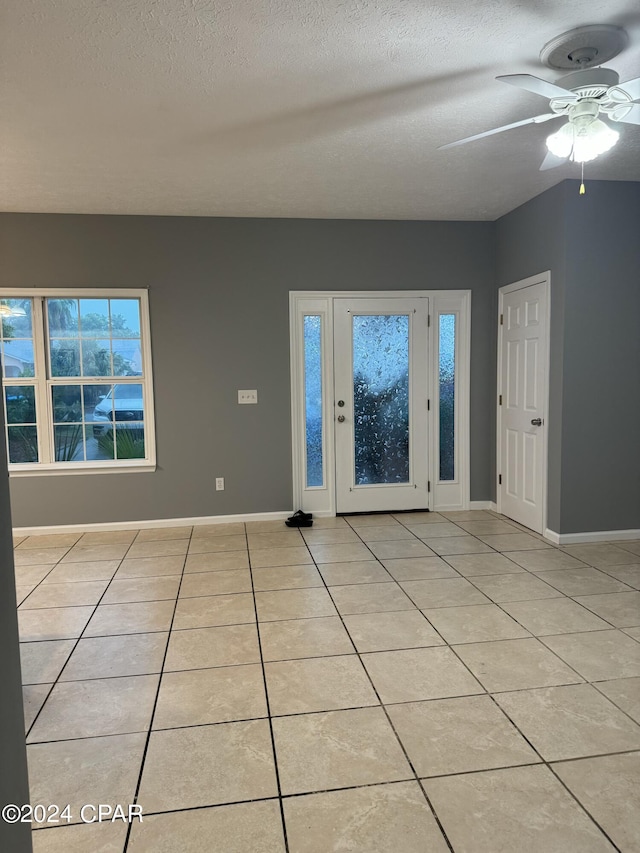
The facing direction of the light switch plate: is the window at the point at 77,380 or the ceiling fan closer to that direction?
the ceiling fan

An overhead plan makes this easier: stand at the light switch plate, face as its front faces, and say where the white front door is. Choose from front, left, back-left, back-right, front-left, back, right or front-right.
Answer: left

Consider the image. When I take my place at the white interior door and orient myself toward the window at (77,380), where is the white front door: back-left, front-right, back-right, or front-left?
front-right

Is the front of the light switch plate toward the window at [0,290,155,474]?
no

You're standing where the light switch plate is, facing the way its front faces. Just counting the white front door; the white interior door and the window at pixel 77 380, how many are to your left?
2

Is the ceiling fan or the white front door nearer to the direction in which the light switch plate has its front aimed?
the ceiling fan

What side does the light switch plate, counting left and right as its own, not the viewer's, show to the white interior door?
left

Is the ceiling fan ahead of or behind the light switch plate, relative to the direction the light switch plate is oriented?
ahead

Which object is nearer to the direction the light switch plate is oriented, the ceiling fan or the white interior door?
the ceiling fan

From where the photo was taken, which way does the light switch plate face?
toward the camera
